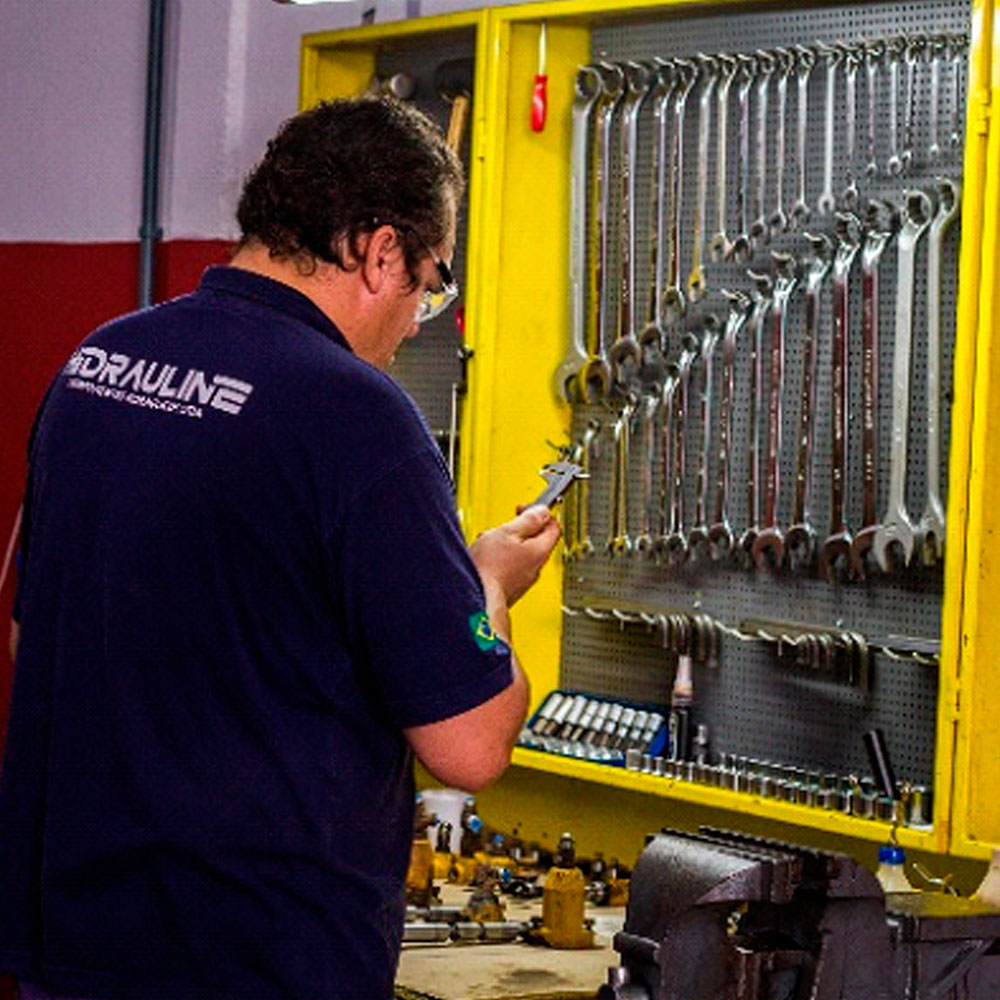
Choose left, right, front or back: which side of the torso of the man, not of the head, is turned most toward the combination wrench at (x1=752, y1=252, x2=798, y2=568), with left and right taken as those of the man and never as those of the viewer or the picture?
front

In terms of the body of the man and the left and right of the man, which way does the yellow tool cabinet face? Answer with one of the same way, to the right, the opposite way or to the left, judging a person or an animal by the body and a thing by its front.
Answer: the opposite way

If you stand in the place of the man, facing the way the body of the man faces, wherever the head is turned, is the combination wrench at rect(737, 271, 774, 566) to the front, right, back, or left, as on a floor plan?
front

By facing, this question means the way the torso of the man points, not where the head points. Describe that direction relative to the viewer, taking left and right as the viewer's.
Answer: facing away from the viewer and to the right of the viewer

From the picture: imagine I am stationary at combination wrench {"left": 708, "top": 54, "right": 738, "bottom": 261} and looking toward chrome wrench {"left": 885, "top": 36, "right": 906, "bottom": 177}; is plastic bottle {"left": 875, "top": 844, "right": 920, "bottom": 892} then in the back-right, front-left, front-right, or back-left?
front-right

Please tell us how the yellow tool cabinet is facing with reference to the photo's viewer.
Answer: facing the viewer and to the left of the viewer

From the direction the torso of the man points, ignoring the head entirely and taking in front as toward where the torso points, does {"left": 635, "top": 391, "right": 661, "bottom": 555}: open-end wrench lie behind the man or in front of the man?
in front

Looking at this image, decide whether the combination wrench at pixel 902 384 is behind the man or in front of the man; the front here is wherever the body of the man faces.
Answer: in front

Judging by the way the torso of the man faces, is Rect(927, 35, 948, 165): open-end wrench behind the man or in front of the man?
in front

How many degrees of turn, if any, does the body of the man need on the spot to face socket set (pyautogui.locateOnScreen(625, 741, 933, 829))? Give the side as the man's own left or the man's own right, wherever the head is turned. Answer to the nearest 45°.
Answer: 0° — they already face it

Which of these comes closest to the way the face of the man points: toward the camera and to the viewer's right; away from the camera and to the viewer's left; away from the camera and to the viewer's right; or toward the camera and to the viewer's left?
away from the camera and to the viewer's right

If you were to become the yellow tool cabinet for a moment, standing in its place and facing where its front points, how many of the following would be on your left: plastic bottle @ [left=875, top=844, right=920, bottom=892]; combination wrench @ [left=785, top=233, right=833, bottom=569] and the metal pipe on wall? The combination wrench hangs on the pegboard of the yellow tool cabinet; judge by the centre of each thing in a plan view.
2
